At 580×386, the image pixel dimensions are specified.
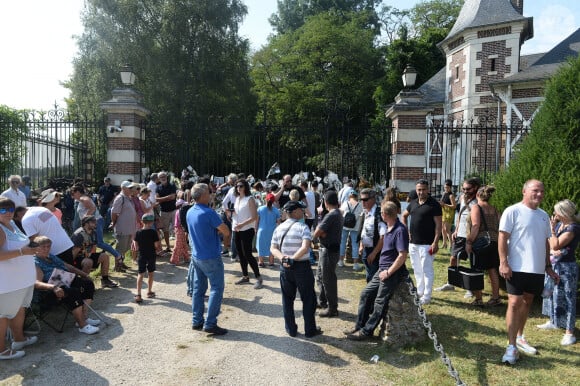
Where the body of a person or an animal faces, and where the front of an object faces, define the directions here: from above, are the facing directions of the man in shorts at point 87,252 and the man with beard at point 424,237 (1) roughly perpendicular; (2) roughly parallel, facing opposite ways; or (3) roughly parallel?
roughly perpendicular

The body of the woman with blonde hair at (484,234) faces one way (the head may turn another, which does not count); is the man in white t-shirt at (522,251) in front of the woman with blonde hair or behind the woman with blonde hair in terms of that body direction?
behind

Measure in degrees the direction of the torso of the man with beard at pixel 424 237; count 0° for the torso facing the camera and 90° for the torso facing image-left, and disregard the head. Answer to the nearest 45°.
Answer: approximately 0°

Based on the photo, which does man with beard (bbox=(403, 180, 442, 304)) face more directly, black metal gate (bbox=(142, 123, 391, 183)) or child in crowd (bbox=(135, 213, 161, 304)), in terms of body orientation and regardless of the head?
the child in crowd

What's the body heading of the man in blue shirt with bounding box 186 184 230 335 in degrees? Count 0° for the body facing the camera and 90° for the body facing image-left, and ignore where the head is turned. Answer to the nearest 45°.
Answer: approximately 225°

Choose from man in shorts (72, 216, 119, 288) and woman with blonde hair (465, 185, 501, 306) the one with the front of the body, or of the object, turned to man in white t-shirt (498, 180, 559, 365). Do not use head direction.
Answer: the man in shorts

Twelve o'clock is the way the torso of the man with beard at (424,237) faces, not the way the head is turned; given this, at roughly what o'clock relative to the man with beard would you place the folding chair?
The folding chair is roughly at 2 o'clock from the man with beard.

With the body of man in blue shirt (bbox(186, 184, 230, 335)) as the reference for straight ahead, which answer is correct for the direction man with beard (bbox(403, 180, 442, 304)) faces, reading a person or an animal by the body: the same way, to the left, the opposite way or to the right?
the opposite way

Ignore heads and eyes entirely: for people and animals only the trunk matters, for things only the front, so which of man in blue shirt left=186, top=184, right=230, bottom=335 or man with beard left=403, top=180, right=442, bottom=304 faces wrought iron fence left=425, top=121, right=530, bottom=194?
the man in blue shirt

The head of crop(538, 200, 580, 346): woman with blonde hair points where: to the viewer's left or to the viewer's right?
to the viewer's left

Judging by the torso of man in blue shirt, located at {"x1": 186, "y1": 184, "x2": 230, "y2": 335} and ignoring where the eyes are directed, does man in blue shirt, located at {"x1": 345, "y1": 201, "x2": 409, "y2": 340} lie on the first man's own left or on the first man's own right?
on the first man's own right

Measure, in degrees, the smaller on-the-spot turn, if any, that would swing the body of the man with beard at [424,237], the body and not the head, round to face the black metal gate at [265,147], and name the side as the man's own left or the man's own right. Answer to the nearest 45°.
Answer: approximately 135° to the man's own right
